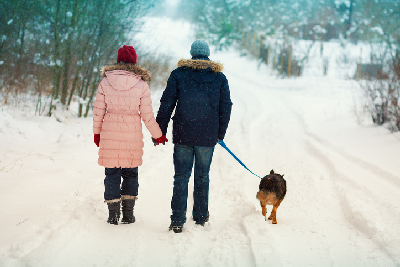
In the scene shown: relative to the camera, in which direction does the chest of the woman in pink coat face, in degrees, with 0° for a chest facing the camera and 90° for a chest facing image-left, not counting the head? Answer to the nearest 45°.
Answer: approximately 180°

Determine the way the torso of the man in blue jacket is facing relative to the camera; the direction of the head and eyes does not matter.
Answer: away from the camera

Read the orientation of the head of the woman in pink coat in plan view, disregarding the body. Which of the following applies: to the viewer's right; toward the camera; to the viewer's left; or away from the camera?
away from the camera

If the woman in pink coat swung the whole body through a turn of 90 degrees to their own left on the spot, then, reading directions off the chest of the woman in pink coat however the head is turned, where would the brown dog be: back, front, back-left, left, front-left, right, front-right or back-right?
back

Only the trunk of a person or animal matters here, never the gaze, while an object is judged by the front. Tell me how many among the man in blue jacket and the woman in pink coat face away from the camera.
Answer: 2

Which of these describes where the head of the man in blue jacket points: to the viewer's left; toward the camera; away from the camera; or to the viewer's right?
away from the camera
